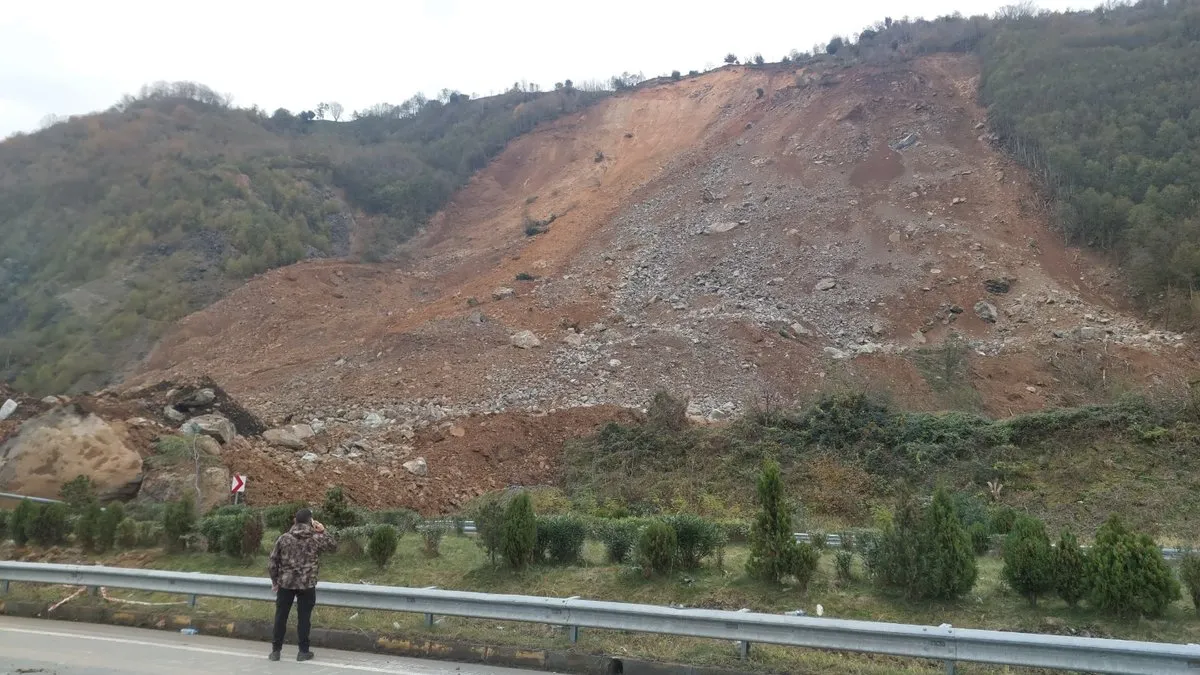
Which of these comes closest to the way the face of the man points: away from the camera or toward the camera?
away from the camera

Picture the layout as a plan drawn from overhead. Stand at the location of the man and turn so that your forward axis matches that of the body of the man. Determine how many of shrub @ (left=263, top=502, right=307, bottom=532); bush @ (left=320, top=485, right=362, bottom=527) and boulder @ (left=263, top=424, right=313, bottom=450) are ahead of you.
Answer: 3

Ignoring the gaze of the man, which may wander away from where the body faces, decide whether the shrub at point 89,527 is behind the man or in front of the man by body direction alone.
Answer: in front

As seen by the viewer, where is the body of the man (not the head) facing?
away from the camera

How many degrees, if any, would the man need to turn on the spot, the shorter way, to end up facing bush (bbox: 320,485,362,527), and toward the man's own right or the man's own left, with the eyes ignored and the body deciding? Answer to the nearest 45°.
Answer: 0° — they already face it

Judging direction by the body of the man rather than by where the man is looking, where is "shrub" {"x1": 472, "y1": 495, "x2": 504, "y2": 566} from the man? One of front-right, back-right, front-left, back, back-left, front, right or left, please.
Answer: front-right

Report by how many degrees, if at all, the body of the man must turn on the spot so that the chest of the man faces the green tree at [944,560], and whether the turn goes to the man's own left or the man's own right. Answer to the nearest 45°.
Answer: approximately 90° to the man's own right

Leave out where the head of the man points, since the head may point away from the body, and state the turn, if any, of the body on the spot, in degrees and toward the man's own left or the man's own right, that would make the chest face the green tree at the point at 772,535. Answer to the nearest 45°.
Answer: approximately 90° to the man's own right

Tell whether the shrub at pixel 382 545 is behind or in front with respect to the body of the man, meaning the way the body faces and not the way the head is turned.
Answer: in front

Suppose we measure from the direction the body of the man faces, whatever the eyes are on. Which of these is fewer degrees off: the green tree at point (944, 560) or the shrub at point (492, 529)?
the shrub

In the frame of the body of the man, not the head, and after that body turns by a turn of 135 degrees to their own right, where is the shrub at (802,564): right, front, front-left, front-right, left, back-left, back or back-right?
front-left
